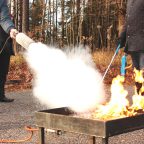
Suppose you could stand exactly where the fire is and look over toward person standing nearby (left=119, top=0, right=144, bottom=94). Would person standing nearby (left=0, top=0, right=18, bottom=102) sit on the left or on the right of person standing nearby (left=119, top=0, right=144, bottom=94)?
left

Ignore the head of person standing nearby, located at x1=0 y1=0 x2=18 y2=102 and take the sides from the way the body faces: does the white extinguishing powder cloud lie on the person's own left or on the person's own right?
on the person's own right

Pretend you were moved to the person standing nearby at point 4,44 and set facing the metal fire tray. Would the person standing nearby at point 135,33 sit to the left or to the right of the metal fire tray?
left

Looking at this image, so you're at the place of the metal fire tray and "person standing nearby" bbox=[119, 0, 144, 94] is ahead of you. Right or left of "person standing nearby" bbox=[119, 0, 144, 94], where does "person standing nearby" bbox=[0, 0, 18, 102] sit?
left

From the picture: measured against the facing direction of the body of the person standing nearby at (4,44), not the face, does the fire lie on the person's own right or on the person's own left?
on the person's own right

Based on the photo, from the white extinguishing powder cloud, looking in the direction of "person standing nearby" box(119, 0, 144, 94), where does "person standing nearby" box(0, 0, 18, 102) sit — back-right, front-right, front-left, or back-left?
back-left

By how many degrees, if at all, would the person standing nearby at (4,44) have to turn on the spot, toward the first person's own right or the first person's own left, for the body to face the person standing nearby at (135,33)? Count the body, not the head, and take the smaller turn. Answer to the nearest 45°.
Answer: approximately 45° to the first person's own right

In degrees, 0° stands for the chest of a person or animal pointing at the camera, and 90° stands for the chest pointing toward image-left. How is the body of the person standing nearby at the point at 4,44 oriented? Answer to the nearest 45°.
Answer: approximately 270°

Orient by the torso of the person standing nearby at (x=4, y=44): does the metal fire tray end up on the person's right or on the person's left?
on the person's right
